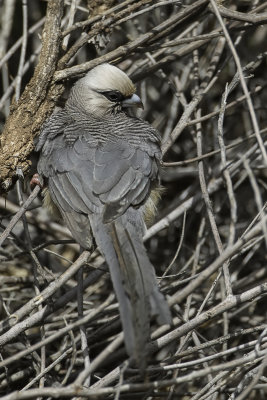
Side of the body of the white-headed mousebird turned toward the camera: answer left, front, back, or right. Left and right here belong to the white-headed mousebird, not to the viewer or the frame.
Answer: back
